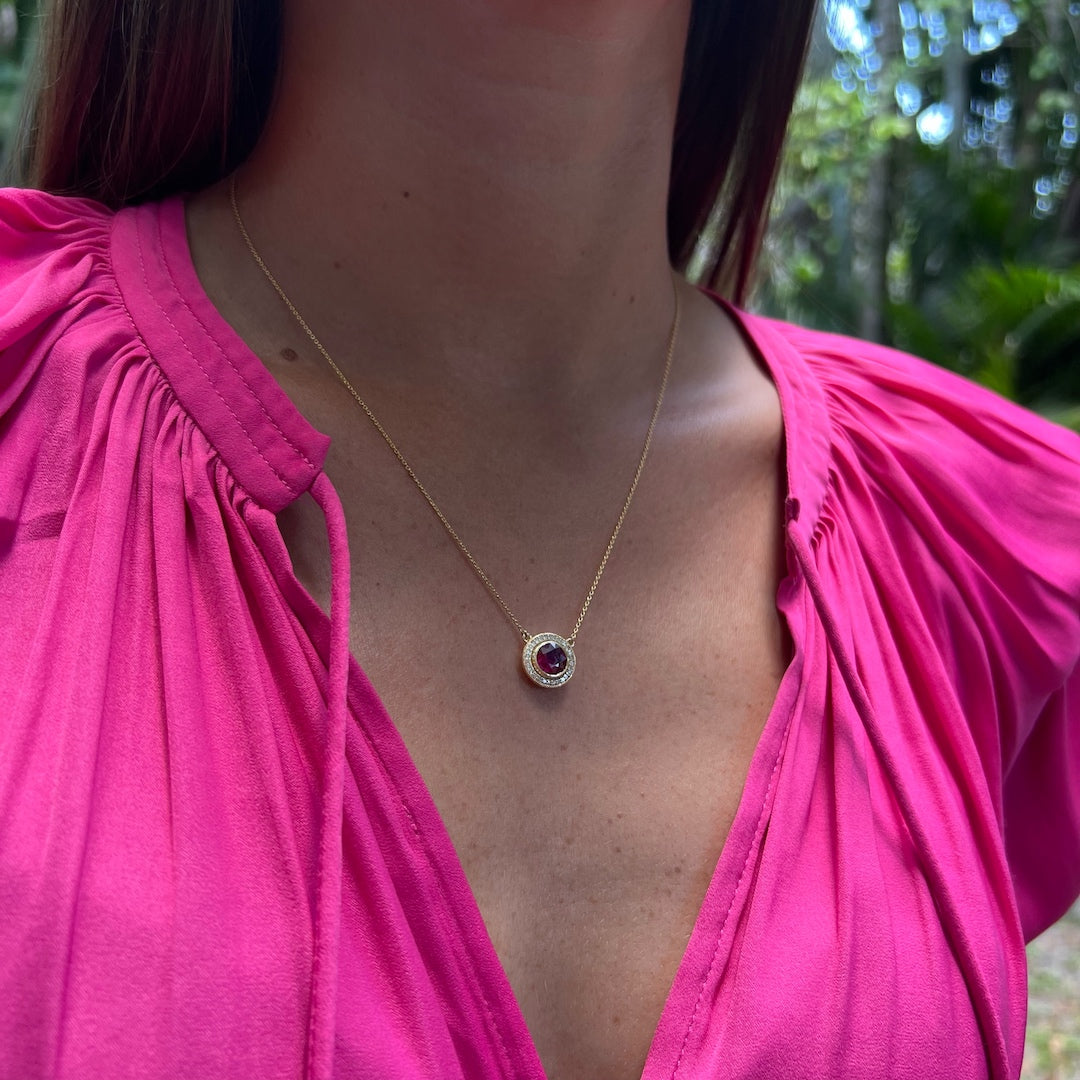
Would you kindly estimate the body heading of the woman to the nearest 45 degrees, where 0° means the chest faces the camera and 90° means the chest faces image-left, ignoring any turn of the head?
approximately 315°
